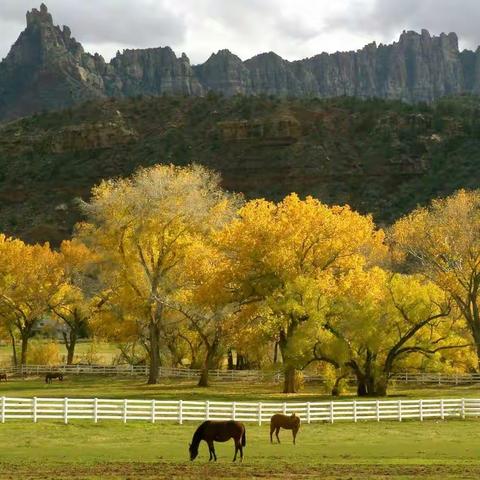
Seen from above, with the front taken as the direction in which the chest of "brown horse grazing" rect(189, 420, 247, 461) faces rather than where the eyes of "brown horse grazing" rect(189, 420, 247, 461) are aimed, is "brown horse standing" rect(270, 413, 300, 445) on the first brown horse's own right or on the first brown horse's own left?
on the first brown horse's own right

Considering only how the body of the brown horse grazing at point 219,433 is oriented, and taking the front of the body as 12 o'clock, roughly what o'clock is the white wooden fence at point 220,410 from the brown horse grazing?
The white wooden fence is roughly at 3 o'clock from the brown horse grazing.

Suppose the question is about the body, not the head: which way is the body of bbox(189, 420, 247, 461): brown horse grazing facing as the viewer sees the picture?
to the viewer's left
